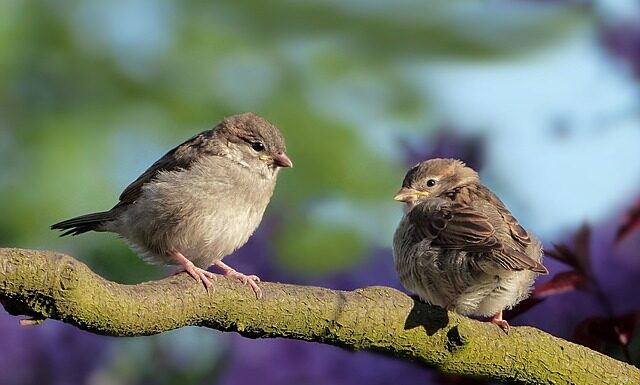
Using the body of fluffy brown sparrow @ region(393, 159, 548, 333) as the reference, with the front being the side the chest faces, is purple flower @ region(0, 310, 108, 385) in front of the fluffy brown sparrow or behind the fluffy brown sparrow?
in front

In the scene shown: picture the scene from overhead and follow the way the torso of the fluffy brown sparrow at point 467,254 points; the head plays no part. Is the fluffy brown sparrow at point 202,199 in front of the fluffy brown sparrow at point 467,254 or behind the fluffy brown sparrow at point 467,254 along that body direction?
in front

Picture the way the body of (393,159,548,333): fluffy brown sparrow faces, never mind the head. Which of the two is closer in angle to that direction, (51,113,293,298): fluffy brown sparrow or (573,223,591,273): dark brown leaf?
the fluffy brown sparrow

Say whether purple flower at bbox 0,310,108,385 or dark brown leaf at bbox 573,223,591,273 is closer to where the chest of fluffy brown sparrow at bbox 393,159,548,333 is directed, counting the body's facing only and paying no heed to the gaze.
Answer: the purple flower

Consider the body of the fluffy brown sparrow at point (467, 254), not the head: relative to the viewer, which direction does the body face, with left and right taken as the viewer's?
facing to the left of the viewer
